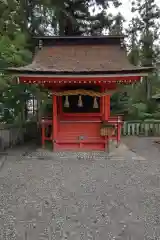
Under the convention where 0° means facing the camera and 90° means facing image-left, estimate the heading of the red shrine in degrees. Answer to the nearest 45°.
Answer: approximately 0°
